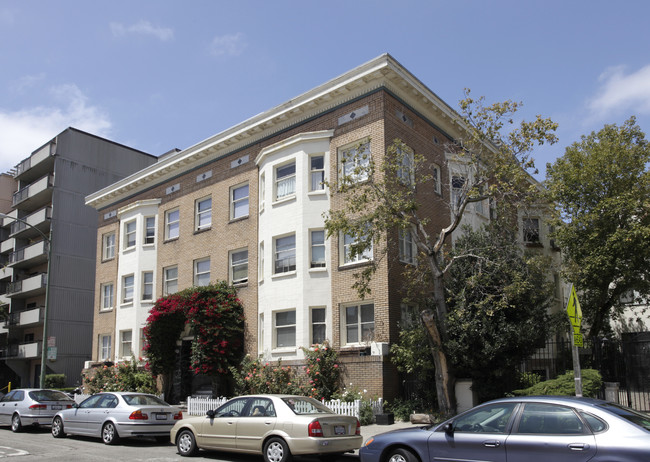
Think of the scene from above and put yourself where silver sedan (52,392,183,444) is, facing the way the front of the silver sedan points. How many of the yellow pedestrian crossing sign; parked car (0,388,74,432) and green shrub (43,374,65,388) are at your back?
1

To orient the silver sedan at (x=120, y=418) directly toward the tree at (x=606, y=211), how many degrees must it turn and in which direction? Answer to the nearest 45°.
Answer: approximately 135° to its right

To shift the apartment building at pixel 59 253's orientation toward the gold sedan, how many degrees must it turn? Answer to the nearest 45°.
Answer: approximately 45° to its left

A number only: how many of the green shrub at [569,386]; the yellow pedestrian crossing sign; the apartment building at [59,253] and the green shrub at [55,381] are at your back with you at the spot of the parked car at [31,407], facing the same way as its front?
2

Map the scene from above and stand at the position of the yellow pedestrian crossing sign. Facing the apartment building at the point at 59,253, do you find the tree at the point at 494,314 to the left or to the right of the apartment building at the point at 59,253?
right

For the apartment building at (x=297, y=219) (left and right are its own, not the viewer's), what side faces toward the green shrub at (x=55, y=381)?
right

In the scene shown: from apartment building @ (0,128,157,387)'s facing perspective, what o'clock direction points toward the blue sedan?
The blue sedan is roughly at 10 o'clock from the apartment building.

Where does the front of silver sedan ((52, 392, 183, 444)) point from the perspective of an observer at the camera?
facing away from the viewer and to the left of the viewer

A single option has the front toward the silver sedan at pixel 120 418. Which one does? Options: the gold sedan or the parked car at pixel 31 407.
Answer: the gold sedan

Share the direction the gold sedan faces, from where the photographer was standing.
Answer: facing away from the viewer and to the left of the viewer

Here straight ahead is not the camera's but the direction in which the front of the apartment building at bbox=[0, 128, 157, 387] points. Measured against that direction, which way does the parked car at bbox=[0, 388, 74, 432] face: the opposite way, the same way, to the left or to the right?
to the right

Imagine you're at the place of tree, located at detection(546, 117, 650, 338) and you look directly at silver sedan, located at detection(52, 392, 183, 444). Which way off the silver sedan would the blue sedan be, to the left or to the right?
left

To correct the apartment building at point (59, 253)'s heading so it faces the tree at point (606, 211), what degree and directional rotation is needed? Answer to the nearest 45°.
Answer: approximately 90° to its left

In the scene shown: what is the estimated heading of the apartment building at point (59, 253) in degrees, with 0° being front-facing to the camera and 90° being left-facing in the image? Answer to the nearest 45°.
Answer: approximately 45°
